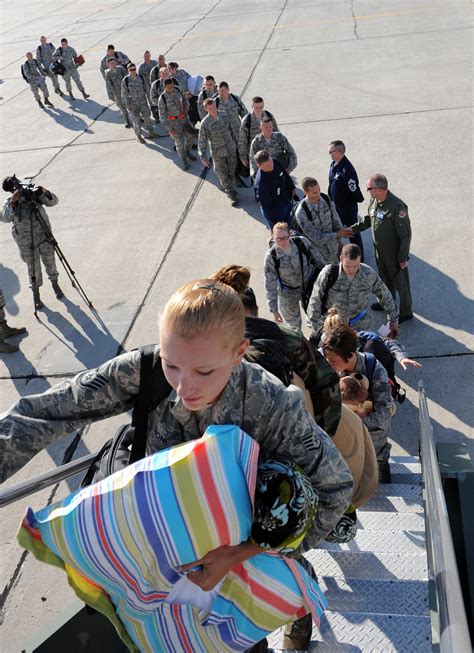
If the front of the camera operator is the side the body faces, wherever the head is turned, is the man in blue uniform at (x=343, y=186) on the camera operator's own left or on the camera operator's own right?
on the camera operator's own left
